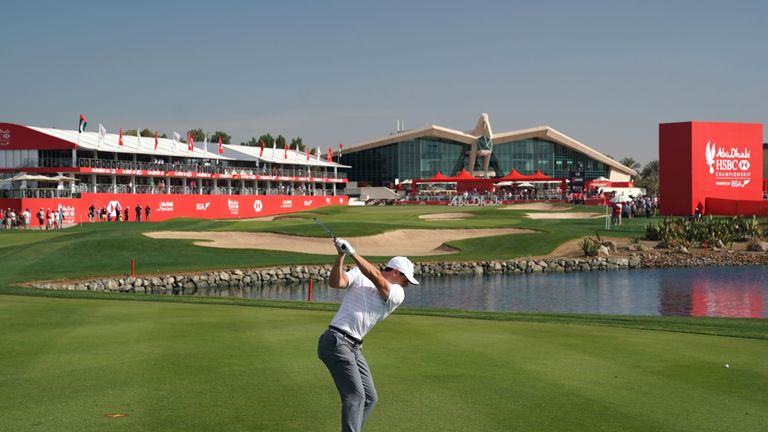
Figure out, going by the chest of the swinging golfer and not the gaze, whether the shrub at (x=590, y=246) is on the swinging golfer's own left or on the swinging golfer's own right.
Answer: on the swinging golfer's own left

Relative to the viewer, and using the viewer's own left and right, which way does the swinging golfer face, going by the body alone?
facing the viewer and to the right of the viewer
